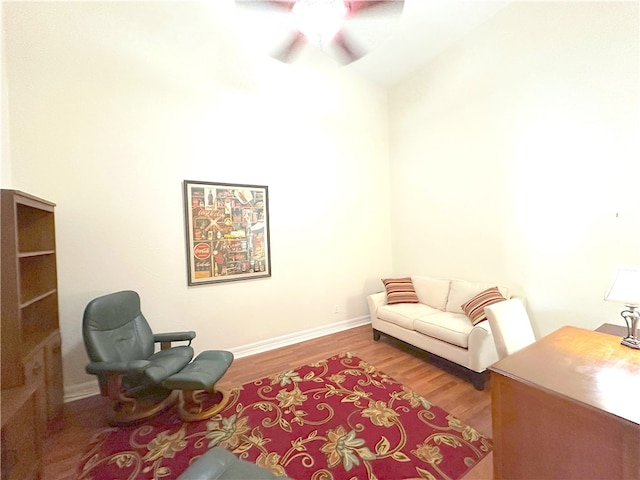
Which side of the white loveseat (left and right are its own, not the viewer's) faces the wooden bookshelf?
front

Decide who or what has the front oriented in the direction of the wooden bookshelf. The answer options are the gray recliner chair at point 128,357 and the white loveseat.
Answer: the white loveseat

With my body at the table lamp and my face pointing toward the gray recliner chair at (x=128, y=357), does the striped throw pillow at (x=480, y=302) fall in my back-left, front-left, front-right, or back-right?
front-right

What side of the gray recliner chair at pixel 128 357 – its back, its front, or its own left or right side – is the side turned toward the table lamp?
front

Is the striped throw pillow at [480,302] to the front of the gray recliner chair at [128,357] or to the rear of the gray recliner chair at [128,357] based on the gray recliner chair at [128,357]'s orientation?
to the front

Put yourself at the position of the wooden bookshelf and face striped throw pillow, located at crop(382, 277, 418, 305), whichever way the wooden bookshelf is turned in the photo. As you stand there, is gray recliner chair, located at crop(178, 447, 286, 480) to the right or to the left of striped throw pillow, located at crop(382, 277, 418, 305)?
right

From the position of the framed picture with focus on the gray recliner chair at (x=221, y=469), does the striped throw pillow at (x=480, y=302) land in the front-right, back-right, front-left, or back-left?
front-left

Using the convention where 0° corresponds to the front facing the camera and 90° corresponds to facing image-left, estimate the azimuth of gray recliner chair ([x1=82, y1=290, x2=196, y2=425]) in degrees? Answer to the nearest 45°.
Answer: approximately 315°

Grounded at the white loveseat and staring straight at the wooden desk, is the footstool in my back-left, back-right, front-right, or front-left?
front-right

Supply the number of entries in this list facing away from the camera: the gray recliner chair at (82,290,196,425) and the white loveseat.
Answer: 0

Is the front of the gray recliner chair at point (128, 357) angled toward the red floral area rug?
yes

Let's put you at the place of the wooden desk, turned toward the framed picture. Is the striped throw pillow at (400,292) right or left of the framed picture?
right

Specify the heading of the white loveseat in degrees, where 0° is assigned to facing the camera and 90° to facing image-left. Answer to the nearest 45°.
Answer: approximately 45°

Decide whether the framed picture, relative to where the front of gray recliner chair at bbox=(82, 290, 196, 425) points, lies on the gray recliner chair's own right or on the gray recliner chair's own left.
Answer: on the gray recliner chair's own left

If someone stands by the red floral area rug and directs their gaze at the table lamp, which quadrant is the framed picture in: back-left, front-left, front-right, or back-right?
back-left

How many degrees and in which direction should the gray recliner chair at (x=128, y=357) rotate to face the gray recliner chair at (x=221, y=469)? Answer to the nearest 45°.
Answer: approximately 45° to its right
